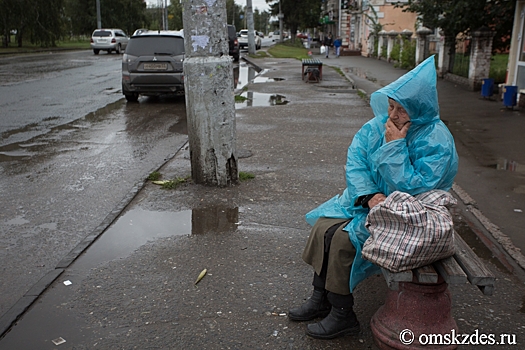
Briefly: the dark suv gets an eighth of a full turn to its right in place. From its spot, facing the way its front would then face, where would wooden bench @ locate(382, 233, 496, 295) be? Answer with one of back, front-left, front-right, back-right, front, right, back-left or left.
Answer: back-right

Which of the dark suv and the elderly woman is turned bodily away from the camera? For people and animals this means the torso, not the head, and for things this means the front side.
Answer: the dark suv

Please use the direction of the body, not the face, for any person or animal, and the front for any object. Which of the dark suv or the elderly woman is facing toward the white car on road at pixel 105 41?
the dark suv

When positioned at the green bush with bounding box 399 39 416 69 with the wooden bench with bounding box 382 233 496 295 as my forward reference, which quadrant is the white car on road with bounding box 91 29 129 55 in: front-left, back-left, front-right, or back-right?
back-right

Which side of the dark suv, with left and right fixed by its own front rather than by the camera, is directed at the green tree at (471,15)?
right

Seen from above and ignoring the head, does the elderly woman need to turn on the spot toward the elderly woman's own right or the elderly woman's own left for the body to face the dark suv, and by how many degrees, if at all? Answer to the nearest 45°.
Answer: approximately 90° to the elderly woman's own right

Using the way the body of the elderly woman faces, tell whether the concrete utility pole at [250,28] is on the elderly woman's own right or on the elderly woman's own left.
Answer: on the elderly woman's own right

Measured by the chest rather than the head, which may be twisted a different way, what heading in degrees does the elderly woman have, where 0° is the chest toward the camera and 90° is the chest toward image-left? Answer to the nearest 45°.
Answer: approximately 45°

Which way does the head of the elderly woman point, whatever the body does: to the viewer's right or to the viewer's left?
to the viewer's left

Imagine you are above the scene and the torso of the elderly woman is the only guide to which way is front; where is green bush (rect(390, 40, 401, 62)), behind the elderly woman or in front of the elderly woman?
behind

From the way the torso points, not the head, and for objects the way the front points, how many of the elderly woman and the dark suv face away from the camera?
1

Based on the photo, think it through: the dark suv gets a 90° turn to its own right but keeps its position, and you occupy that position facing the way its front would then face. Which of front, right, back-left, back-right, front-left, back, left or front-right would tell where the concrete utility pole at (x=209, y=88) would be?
right

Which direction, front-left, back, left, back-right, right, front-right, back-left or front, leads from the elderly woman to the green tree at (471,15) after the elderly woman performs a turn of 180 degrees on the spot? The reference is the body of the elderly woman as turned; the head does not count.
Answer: front-left

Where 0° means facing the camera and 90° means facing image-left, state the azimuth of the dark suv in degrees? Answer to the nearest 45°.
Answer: approximately 180°

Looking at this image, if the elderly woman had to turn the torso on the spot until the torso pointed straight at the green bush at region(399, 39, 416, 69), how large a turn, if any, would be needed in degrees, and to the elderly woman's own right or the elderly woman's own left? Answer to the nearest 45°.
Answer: approximately 135° to the elderly woman's own right
